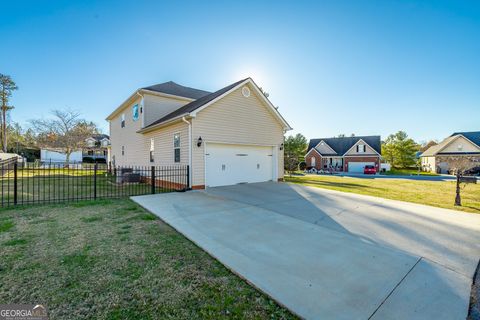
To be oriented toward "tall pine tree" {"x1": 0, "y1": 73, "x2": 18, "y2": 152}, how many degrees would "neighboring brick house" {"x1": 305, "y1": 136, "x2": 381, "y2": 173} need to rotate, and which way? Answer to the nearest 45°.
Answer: approximately 45° to its right

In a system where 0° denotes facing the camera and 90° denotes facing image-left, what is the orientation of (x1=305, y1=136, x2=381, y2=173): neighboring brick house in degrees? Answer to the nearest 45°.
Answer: approximately 0°

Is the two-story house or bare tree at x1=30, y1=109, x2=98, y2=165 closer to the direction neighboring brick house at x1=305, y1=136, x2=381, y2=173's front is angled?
the two-story house

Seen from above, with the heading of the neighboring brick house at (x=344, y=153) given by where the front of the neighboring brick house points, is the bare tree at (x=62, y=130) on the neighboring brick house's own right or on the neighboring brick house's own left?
on the neighboring brick house's own right

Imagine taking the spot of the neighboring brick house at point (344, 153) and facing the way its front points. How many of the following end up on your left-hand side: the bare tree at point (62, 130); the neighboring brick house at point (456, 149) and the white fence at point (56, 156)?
1

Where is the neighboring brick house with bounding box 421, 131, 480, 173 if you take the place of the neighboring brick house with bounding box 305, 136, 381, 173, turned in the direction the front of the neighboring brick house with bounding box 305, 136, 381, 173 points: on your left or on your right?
on your left

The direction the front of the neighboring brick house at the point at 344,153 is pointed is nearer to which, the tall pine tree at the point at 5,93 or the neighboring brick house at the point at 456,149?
the tall pine tree

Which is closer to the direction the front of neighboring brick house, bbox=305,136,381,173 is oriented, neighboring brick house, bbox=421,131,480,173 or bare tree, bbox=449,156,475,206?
the bare tree
